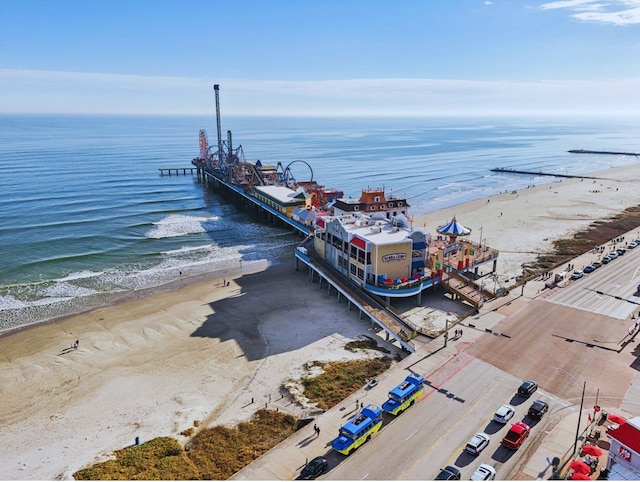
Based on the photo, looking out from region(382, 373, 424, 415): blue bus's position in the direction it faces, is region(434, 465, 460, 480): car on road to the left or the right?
on its left

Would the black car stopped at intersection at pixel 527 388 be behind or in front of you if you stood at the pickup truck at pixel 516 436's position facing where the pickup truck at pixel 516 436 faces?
in front

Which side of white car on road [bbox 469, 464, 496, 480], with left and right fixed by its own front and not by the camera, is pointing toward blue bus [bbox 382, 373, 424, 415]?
left

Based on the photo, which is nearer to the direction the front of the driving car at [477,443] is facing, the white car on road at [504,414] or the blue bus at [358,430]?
the white car on road

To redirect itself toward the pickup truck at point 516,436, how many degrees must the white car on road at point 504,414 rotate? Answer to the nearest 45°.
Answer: approximately 135° to its right

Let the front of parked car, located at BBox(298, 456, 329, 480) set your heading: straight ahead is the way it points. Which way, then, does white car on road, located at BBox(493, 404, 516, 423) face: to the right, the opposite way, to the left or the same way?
the opposite way

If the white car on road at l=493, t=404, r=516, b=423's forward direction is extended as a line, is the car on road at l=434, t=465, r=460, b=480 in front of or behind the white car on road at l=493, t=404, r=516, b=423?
behind

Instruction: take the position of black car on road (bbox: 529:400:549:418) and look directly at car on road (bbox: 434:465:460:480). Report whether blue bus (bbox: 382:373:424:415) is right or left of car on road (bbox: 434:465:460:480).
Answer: right

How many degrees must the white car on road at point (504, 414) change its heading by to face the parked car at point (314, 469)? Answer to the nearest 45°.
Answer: approximately 180°

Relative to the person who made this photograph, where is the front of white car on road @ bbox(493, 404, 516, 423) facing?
facing away from the viewer and to the right of the viewer

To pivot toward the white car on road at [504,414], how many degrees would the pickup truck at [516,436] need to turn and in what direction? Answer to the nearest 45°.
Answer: approximately 45° to its left

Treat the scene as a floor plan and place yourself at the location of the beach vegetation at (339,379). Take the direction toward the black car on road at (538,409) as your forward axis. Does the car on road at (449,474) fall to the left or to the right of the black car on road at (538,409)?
right
